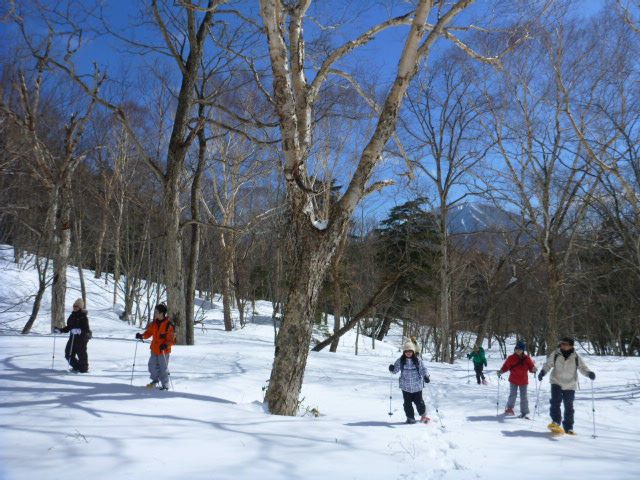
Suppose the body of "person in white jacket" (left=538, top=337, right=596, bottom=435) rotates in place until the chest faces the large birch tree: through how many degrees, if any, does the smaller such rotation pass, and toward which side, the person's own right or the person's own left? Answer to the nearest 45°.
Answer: approximately 45° to the person's own right

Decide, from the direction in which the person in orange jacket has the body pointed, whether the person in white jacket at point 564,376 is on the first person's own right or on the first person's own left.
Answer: on the first person's own left

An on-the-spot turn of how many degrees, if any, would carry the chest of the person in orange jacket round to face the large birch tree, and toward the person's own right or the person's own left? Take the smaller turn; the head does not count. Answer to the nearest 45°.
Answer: approximately 90° to the person's own left

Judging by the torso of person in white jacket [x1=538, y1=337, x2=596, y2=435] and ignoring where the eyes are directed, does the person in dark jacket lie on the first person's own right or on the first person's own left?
on the first person's own right

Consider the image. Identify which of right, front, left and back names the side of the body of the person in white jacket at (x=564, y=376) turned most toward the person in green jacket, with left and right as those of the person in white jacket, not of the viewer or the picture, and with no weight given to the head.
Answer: back
